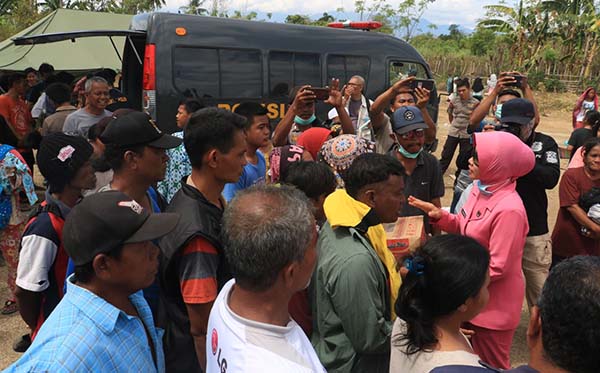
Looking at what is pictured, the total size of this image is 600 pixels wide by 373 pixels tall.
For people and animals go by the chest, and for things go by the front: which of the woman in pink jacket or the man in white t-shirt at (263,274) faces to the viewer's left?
the woman in pink jacket

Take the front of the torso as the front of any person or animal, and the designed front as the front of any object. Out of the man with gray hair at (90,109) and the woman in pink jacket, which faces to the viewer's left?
the woman in pink jacket

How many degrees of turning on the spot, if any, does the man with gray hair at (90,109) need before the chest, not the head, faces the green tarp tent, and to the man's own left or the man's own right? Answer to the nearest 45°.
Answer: approximately 135° to the man's own left

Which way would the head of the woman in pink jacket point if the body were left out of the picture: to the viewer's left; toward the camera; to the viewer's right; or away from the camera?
to the viewer's left

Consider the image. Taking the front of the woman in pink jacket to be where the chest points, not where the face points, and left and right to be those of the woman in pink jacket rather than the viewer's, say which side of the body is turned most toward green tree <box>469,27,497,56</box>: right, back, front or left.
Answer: right

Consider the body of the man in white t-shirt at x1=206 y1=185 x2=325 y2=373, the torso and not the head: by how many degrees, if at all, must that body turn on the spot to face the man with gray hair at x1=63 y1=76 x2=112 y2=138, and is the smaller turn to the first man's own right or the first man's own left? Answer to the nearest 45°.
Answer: approximately 90° to the first man's own left

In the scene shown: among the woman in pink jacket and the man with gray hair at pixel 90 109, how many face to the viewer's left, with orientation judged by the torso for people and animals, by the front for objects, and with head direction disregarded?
1

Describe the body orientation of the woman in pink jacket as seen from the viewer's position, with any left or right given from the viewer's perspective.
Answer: facing to the left of the viewer

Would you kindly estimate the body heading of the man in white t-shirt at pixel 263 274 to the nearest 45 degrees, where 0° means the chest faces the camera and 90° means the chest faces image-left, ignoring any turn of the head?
approximately 225°
